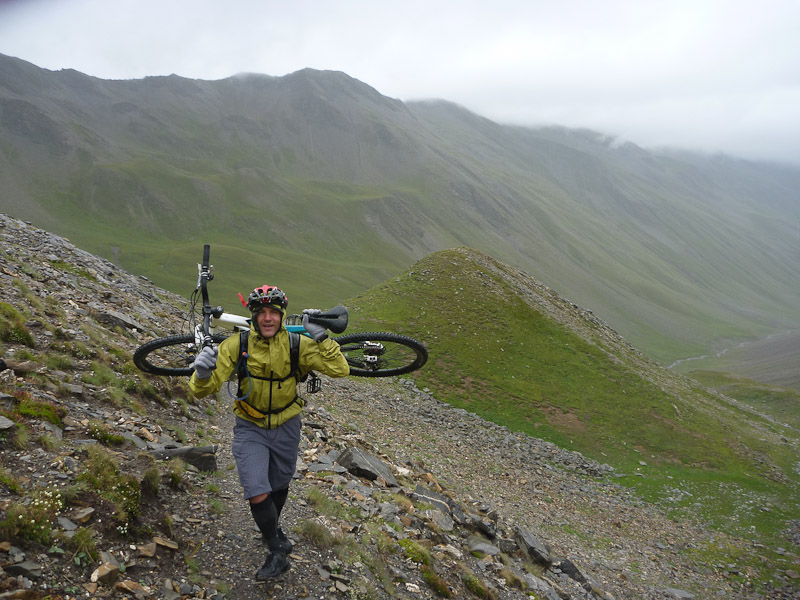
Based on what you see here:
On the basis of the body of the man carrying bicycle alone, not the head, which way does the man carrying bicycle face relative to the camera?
toward the camera
